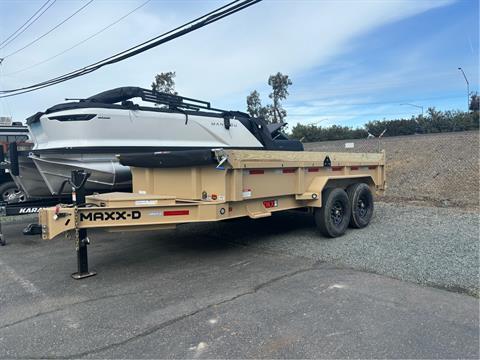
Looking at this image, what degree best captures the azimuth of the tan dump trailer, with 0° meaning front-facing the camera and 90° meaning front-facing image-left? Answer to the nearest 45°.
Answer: approximately 45°

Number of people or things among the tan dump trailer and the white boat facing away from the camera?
0

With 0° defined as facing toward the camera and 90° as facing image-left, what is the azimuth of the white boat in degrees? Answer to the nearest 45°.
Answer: approximately 45°

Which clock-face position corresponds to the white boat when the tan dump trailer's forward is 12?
The white boat is roughly at 3 o'clock from the tan dump trailer.

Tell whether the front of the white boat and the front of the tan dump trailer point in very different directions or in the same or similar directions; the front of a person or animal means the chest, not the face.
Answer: same or similar directions

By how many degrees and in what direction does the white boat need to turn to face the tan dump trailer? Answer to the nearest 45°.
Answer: approximately 90° to its left
